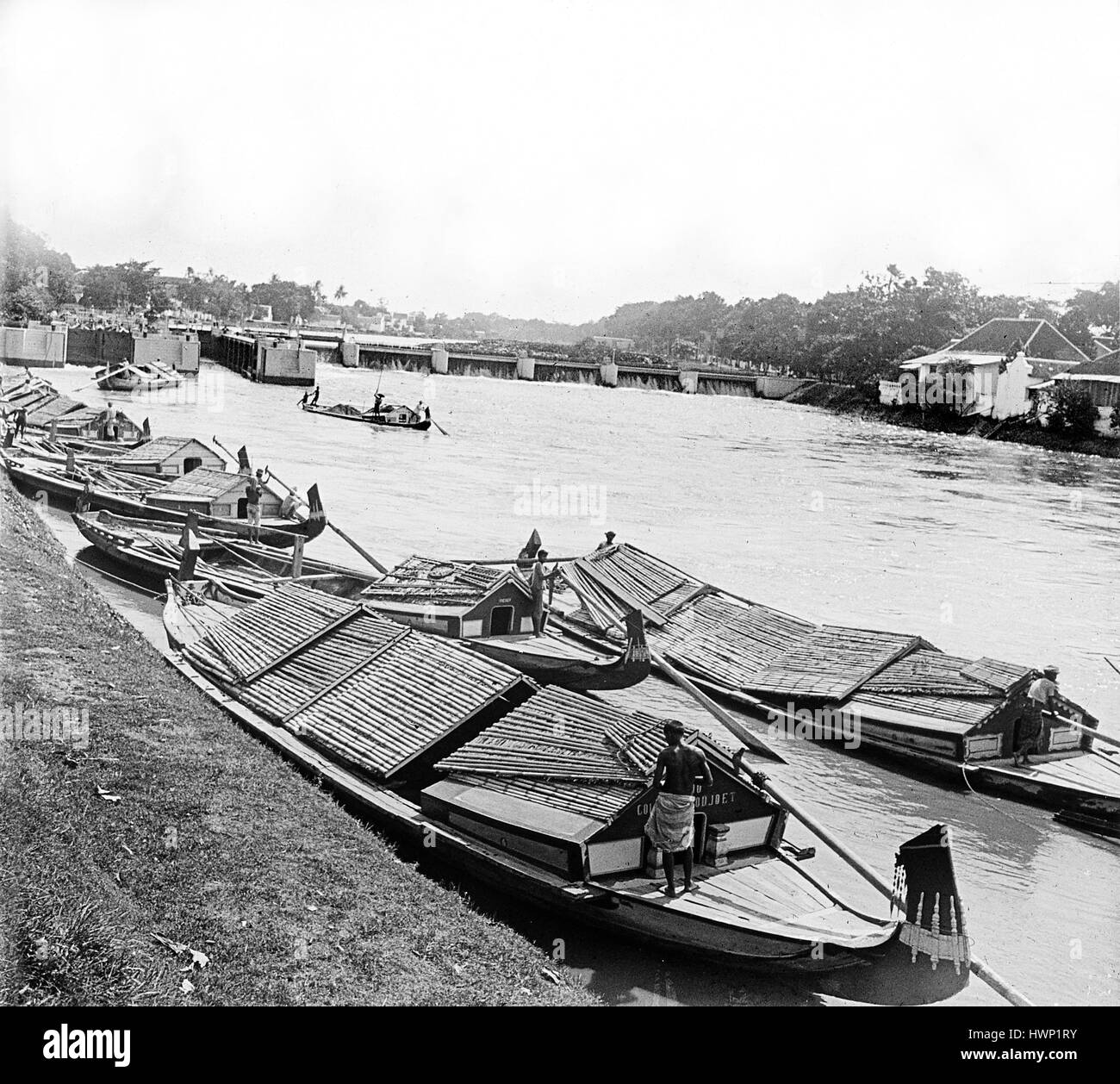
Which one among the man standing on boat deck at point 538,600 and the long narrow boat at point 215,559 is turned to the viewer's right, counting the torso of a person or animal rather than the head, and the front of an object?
the man standing on boat deck

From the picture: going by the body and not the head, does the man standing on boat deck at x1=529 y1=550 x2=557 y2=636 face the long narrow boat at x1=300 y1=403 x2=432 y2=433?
no

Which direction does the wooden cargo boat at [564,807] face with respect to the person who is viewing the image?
facing away from the viewer and to the left of the viewer

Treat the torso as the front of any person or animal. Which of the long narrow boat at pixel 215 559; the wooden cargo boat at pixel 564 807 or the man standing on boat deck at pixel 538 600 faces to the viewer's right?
the man standing on boat deck

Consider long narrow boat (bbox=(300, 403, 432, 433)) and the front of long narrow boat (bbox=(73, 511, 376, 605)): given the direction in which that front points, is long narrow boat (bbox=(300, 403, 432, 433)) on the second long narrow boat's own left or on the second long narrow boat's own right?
on the second long narrow boat's own right

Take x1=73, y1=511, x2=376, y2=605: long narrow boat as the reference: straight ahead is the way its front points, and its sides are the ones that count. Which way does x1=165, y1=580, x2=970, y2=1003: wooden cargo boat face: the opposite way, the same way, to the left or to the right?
the same way

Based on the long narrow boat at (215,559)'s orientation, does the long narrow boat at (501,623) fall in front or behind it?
behind

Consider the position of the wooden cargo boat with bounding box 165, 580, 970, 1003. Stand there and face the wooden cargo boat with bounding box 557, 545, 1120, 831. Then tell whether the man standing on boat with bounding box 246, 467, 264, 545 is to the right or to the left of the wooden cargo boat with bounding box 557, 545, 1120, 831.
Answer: left

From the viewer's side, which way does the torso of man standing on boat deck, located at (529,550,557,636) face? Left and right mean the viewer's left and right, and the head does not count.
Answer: facing to the right of the viewer

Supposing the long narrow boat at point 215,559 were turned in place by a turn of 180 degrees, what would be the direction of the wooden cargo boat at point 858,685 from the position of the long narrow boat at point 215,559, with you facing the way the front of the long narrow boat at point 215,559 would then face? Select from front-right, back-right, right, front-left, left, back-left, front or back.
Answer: front
